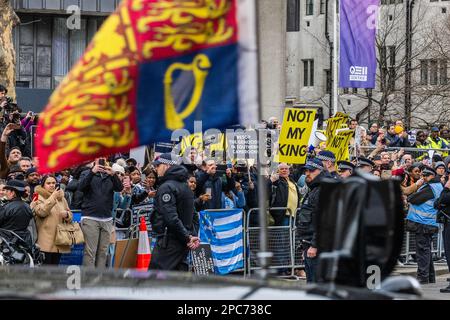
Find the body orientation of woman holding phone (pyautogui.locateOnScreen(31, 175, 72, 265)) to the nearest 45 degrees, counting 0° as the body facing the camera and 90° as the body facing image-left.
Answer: approximately 315°

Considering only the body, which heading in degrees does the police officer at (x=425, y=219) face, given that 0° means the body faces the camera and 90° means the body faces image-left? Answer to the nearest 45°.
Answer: approximately 90°

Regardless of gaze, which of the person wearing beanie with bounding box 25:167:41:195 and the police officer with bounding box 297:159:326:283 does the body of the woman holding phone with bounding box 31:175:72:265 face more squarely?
the police officer

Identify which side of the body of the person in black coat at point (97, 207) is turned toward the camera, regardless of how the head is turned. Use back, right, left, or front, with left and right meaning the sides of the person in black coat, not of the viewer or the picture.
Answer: front

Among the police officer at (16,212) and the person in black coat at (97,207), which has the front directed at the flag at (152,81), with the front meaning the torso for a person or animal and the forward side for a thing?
the person in black coat

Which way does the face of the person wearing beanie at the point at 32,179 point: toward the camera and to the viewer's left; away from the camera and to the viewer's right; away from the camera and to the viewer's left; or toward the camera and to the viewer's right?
toward the camera and to the viewer's right

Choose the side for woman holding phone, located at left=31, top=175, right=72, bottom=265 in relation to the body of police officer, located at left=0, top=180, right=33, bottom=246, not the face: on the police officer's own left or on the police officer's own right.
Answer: on the police officer's own right

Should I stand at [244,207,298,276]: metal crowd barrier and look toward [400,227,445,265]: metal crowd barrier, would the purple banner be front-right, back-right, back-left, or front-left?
front-left

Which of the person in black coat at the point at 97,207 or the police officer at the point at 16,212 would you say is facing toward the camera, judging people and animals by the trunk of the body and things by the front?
the person in black coat

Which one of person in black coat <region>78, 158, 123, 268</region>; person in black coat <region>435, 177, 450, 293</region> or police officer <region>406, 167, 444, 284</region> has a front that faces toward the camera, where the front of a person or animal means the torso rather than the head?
person in black coat <region>78, 158, 123, 268</region>
